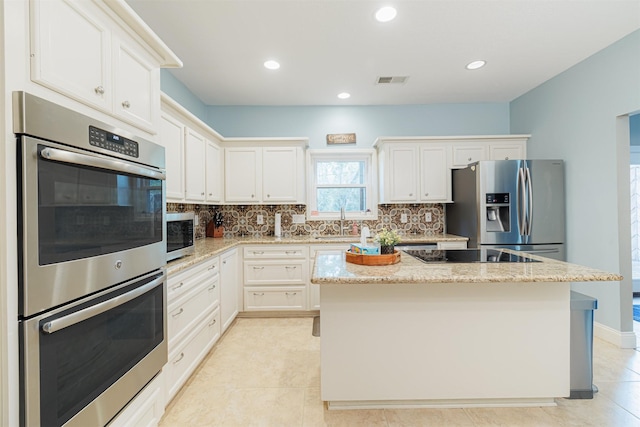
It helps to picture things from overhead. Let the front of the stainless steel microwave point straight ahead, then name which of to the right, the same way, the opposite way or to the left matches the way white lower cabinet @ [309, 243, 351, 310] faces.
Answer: to the right

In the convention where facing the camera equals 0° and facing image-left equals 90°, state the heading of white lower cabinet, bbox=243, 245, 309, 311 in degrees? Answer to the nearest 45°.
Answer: approximately 0°

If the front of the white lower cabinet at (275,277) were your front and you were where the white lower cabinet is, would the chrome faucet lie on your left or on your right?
on your left

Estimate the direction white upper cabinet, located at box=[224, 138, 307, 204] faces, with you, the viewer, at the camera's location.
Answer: facing the viewer

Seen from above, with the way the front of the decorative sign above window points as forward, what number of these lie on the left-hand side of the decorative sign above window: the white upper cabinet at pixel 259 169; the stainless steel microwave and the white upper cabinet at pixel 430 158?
1

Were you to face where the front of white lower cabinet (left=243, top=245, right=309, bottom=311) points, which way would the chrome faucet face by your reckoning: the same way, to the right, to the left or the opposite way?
the same way

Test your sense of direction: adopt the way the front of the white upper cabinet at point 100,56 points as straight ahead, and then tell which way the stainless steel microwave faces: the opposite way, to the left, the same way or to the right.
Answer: the same way

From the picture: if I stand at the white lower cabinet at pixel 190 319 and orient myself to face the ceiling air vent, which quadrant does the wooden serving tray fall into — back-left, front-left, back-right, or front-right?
front-right

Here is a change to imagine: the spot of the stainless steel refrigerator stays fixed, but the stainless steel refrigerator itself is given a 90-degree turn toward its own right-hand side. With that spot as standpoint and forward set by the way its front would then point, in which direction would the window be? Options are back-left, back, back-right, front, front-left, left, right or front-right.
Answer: front-right

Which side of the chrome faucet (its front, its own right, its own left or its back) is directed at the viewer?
front

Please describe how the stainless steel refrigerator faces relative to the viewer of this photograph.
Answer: facing the viewer and to the right of the viewer

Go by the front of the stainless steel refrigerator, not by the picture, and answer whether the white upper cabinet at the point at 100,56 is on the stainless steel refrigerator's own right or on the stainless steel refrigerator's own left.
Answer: on the stainless steel refrigerator's own right

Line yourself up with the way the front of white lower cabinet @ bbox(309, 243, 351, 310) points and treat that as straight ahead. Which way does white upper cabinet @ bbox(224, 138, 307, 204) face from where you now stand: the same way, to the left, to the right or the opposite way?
the same way

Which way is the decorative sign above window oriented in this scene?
toward the camera

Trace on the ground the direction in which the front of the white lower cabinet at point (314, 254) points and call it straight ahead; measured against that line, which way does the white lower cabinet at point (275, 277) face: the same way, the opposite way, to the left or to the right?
the same way

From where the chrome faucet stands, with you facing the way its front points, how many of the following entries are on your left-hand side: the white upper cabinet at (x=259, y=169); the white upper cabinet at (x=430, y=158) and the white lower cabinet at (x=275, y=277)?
1

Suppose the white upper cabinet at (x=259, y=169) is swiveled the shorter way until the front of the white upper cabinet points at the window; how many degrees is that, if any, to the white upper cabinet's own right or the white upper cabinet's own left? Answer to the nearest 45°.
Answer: approximately 90° to the white upper cabinet's own left
